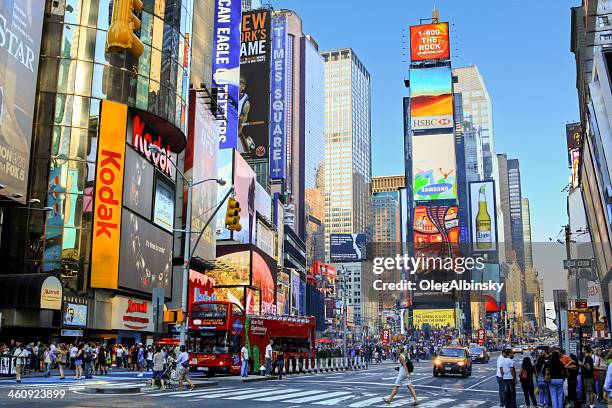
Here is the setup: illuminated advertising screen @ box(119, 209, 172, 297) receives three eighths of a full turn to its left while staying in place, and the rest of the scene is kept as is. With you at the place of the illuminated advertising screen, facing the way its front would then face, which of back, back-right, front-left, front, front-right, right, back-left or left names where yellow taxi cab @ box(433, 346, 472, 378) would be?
back-right

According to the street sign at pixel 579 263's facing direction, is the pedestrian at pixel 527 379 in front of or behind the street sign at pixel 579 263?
in front

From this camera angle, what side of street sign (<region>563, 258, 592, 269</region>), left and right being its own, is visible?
front

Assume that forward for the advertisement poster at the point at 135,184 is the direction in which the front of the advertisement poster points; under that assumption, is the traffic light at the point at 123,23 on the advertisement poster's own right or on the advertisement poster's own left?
on the advertisement poster's own right

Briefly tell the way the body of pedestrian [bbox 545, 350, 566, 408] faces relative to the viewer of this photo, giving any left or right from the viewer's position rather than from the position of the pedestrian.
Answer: facing away from the viewer

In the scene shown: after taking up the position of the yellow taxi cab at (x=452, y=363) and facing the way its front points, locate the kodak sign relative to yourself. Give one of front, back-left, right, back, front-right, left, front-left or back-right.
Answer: right

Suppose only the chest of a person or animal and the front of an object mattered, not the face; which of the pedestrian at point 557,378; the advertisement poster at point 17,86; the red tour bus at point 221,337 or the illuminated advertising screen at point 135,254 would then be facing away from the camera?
the pedestrian

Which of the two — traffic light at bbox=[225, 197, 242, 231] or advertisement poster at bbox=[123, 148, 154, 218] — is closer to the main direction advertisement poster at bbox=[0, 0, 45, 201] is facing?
the traffic light

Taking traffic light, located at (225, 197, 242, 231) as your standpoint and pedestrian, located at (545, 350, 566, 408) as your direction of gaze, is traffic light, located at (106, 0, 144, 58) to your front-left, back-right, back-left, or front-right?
front-right

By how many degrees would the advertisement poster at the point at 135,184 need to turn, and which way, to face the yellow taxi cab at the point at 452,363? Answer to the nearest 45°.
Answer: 0° — it already faces it

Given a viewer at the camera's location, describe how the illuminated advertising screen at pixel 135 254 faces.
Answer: facing the viewer and to the right of the viewer

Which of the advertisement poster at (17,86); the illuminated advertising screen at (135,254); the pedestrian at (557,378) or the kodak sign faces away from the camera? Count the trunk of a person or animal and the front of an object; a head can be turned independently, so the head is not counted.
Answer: the pedestrian

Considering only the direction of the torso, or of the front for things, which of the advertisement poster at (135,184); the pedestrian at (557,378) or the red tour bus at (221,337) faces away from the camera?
the pedestrian

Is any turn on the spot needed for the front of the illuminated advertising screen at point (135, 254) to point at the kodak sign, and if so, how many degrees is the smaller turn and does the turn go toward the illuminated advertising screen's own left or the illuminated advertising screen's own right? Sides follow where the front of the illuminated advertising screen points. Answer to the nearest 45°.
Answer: approximately 90° to the illuminated advertising screen's own right

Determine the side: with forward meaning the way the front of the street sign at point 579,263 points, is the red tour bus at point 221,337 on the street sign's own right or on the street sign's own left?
on the street sign's own right
